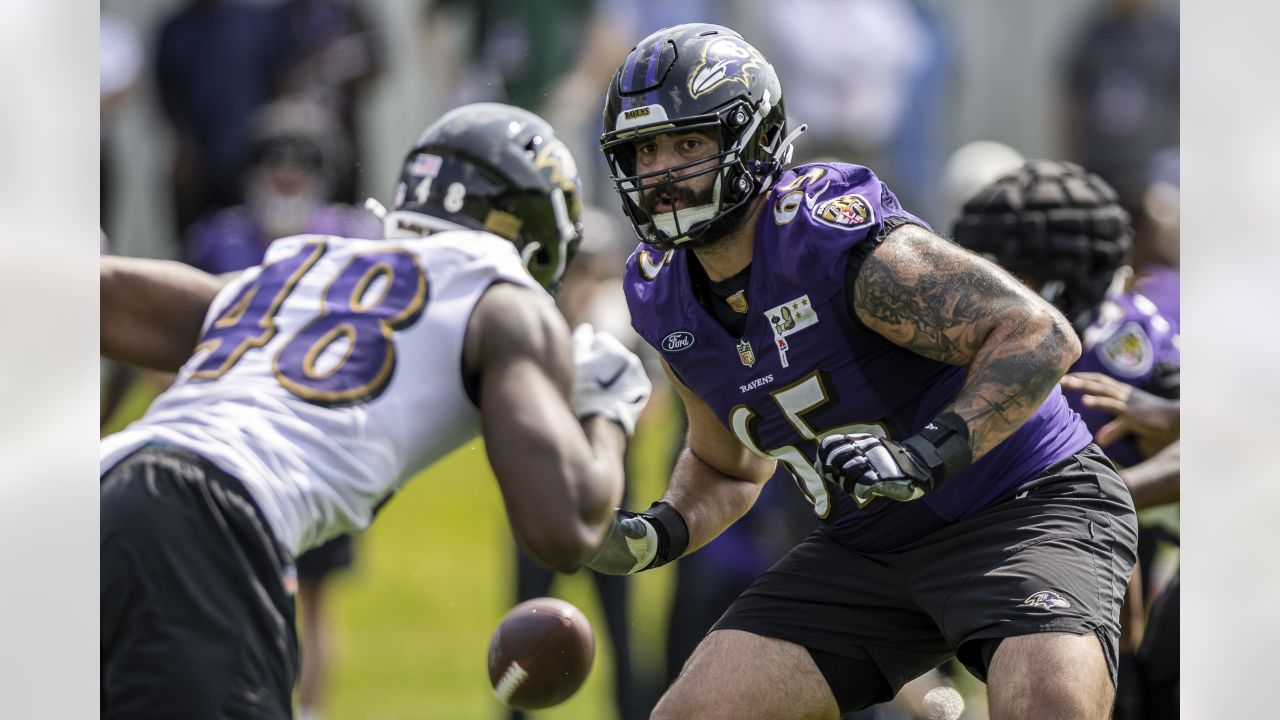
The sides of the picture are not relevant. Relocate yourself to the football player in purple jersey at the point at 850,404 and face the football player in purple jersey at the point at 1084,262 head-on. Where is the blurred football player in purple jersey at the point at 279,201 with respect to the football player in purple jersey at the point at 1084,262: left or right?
left

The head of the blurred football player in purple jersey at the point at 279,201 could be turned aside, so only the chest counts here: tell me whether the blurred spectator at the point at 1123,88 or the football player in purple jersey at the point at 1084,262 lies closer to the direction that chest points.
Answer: the football player in purple jersey

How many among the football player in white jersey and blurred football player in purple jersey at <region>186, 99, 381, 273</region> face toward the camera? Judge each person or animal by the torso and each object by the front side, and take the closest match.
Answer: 1

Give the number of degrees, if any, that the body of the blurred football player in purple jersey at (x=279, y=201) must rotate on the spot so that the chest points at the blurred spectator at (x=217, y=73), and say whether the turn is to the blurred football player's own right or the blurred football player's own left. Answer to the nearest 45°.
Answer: approximately 180°

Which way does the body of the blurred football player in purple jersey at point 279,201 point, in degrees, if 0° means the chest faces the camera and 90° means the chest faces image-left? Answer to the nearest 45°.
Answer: approximately 0°

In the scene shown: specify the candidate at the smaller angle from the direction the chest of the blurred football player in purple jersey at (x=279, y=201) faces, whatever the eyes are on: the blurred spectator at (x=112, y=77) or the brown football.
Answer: the brown football

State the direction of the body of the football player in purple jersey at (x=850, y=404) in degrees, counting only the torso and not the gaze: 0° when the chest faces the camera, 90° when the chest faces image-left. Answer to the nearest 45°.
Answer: approximately 45°

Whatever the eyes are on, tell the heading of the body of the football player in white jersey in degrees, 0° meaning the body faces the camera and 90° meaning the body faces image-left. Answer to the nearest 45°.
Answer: approximately 225°

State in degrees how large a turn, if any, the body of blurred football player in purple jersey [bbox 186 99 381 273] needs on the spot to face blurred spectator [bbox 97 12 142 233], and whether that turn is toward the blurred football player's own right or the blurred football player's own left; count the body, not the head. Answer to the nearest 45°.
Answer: approximately 135° to the blurred football player's own right
